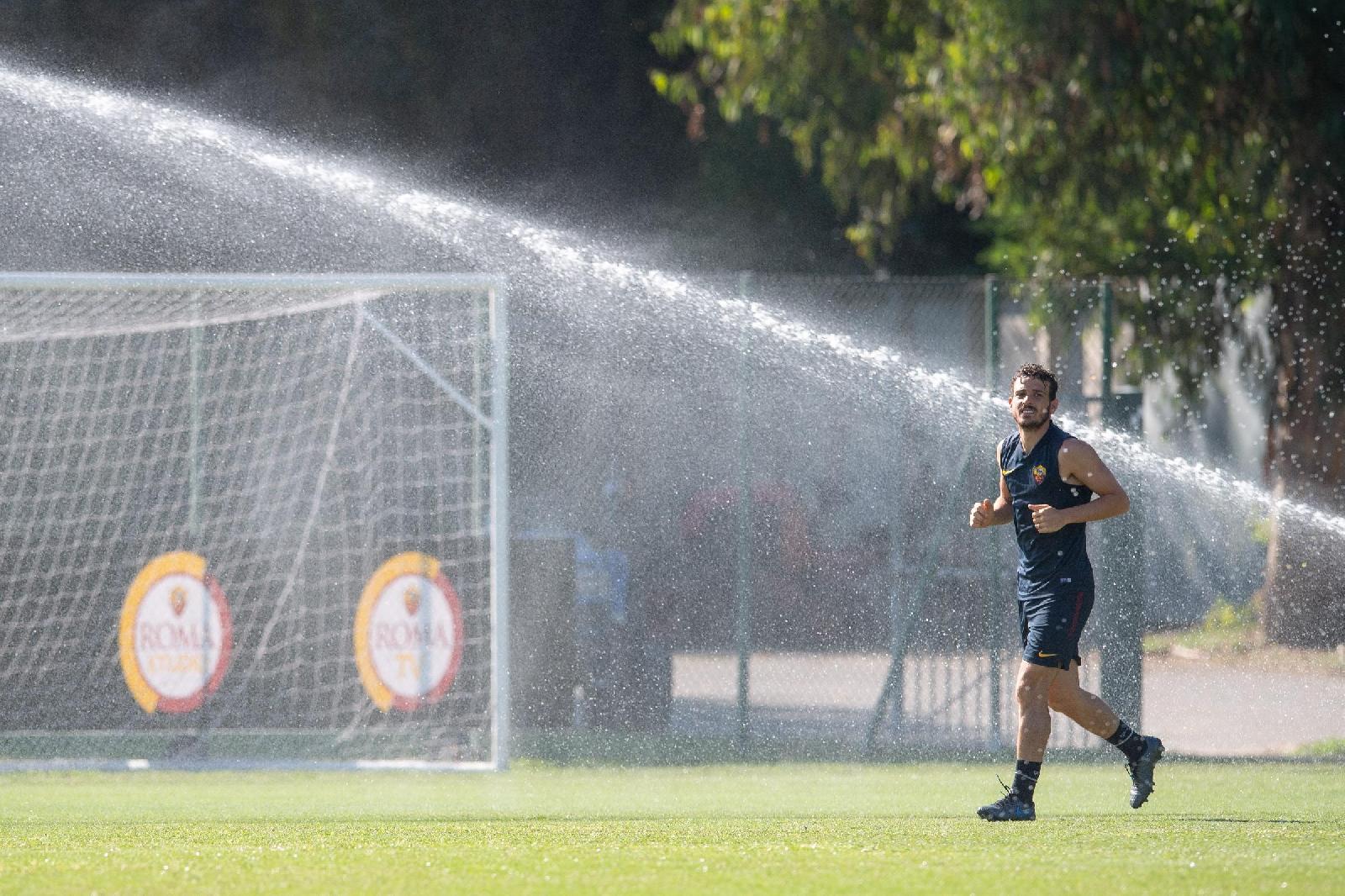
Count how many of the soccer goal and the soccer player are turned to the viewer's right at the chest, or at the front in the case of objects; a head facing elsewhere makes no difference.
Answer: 0

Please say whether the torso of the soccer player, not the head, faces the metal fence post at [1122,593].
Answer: no

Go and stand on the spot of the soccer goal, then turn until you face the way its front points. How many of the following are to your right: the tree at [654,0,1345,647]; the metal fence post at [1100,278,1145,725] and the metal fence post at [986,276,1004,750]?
0

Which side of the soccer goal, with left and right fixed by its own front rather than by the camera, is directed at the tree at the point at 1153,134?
left

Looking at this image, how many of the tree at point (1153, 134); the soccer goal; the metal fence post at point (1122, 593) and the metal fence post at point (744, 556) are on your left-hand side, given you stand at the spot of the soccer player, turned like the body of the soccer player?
0

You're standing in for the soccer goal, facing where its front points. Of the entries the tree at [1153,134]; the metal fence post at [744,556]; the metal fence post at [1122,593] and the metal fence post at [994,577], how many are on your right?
0

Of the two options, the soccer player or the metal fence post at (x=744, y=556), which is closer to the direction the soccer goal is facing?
the soccer player

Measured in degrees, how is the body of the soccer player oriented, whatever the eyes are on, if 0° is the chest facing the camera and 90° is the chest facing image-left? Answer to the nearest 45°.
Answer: approximately 45°

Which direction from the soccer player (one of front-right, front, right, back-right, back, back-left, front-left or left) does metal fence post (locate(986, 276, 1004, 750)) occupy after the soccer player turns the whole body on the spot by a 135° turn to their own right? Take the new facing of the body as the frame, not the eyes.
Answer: front

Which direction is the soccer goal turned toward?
toward the camera

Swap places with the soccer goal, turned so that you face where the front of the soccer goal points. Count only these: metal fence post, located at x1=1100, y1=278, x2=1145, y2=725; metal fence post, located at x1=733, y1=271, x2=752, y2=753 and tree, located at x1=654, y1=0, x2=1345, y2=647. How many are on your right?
0
